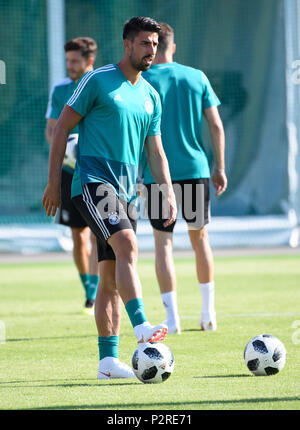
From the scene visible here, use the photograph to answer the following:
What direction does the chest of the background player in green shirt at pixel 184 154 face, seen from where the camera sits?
away from the camera

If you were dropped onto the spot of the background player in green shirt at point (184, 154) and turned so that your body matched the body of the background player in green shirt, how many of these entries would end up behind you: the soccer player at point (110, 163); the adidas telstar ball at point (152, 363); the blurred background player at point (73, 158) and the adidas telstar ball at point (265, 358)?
3

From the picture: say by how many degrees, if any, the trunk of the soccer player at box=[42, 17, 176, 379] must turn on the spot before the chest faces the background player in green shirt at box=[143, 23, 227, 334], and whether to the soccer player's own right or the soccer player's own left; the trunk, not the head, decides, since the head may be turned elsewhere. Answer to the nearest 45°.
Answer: approximately 135° to the soccer player's own left

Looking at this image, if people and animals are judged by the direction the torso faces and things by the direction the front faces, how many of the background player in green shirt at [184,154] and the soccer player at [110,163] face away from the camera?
1

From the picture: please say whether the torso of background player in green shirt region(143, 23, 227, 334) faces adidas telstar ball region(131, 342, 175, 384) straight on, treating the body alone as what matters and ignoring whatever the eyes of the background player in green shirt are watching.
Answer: no

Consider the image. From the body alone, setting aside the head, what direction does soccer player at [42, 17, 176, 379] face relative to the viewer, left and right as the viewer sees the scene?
facing the viewer and to the right of the viewer

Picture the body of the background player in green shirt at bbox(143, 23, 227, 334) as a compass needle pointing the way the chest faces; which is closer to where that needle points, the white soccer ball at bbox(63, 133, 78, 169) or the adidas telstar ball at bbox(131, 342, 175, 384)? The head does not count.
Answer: the white soccer ball

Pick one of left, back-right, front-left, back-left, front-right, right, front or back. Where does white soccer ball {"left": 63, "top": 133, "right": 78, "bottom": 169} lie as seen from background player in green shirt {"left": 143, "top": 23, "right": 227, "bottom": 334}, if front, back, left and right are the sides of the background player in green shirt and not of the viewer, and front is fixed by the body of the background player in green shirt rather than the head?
front-left

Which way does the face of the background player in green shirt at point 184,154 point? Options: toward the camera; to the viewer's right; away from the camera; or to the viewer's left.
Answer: away from the camera

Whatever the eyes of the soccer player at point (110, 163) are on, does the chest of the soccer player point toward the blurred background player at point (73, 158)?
no

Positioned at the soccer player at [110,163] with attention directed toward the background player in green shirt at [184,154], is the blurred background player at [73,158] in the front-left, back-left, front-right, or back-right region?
front-left

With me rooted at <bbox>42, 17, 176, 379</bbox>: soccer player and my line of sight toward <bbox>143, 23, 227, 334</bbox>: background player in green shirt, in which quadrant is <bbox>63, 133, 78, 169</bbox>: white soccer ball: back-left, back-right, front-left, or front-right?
front-left

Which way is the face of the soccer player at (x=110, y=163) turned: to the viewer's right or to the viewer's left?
to the viewer's right

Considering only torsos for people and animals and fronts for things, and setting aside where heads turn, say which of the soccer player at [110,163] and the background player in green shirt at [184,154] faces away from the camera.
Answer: the background player in green shirt

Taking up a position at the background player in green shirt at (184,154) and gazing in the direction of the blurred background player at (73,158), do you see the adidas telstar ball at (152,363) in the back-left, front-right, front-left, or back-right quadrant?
back-left

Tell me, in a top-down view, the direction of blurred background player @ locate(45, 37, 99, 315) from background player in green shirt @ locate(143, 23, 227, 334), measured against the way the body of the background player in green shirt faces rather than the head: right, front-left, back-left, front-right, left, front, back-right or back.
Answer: front-left
